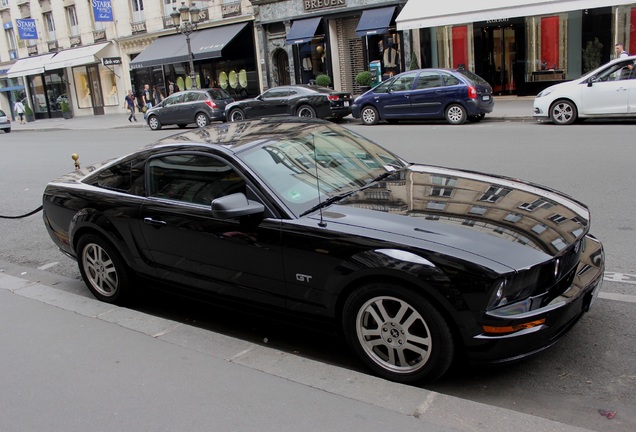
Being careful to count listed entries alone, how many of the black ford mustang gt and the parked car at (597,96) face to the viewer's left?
1

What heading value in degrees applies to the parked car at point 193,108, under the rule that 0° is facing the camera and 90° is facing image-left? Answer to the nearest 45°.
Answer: approximately 135°

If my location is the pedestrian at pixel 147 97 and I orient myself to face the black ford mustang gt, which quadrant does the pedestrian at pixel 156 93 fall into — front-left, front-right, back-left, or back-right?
back-left

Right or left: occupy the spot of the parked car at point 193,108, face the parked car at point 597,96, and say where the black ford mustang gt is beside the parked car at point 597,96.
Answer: right

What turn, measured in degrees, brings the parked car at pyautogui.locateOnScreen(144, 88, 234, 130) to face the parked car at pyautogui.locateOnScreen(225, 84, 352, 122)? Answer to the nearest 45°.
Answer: approximately 180°

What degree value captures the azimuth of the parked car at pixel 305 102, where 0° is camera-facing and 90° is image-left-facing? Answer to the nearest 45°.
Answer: approximately 135°

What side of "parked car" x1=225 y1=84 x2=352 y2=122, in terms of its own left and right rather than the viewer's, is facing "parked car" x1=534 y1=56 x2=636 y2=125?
back

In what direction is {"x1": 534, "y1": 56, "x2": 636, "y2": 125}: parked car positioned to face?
to the viewer's left

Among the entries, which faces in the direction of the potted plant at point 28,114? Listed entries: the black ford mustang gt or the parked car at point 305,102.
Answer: the parked car

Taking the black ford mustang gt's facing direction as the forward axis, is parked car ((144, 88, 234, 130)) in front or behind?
behind

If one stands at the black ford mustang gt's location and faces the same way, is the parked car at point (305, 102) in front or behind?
behind

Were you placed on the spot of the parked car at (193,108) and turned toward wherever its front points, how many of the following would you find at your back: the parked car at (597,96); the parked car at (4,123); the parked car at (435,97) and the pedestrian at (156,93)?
2

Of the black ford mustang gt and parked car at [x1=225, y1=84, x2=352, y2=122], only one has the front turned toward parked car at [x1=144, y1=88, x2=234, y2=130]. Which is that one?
parked car at [x1=225, y1=84, x2=352, y2=122]
